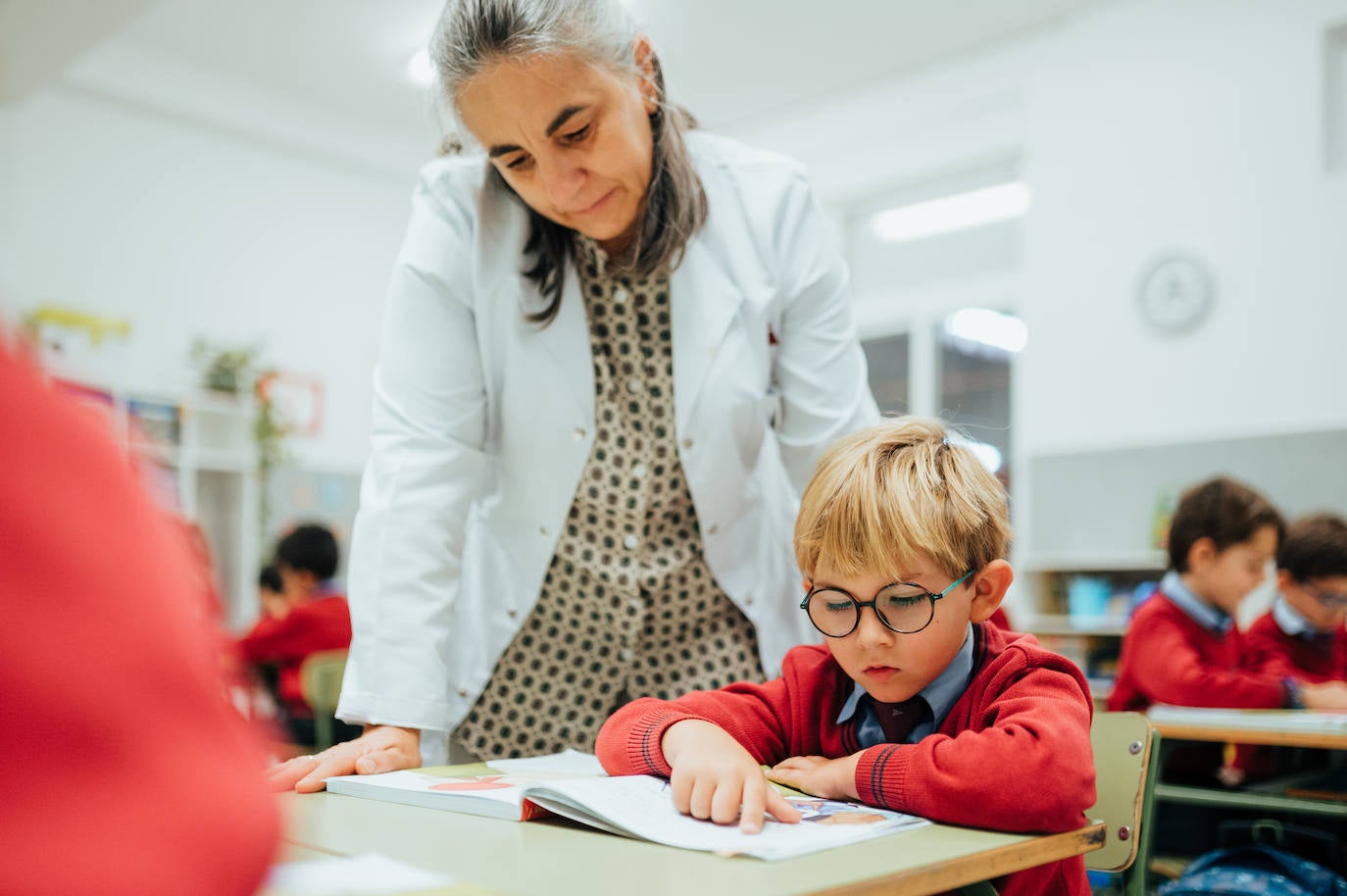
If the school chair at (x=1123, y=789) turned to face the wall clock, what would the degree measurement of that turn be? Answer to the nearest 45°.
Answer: approximately 135° to its right

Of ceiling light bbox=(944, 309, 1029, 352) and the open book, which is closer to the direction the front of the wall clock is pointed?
the open book
